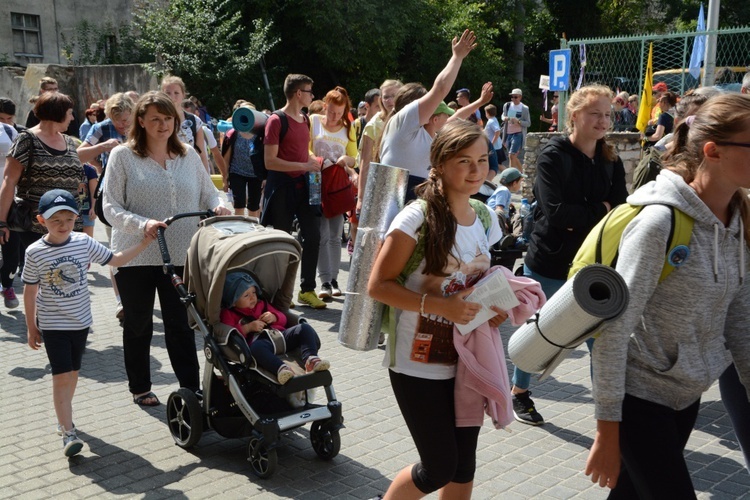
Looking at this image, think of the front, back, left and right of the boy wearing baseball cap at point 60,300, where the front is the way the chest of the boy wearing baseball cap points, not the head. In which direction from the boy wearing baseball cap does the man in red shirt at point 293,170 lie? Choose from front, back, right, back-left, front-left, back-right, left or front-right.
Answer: back-left

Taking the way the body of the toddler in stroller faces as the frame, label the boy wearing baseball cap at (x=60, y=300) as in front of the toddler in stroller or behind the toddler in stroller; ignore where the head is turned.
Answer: behind

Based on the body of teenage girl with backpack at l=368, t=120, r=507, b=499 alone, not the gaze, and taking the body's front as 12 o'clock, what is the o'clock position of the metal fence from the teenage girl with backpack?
The metal fence is roughly at 8 o'clock from the teenage girl with backpack.

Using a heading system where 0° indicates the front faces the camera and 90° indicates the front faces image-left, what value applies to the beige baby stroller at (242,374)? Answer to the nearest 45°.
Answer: approximately 315°

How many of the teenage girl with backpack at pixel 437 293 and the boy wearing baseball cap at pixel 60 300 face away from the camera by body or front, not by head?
0

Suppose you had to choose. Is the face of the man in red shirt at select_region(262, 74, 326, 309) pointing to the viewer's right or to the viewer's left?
to the viewer's right

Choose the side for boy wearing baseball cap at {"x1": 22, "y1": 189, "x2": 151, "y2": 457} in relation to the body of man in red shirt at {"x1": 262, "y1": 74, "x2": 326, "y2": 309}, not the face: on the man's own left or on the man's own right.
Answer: on the man's own right

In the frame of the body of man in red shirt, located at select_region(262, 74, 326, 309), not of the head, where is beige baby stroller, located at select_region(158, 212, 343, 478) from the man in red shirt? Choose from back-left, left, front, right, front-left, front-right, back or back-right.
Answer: front-right

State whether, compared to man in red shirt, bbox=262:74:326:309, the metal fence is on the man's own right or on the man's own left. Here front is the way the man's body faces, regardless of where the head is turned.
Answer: on the man's own left

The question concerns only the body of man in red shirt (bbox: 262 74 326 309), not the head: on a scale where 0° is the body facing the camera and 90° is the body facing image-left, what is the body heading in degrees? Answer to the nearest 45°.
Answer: approximately 315°
